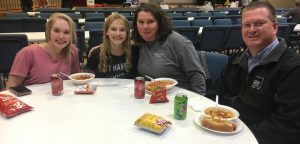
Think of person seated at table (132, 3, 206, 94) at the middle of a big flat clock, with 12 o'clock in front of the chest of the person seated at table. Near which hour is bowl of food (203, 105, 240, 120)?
The bowl of food is roughly at 10 o'clock from the person seated at table.

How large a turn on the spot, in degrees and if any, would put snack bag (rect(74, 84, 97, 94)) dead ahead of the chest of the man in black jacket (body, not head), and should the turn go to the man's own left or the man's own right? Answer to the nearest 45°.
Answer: approximately 45° to the man's own right

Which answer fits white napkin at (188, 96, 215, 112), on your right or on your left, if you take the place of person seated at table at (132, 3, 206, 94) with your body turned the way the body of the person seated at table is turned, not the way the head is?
on your left

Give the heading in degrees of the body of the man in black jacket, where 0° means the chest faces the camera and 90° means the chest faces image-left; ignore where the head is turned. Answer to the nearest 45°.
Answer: approximately 45°
